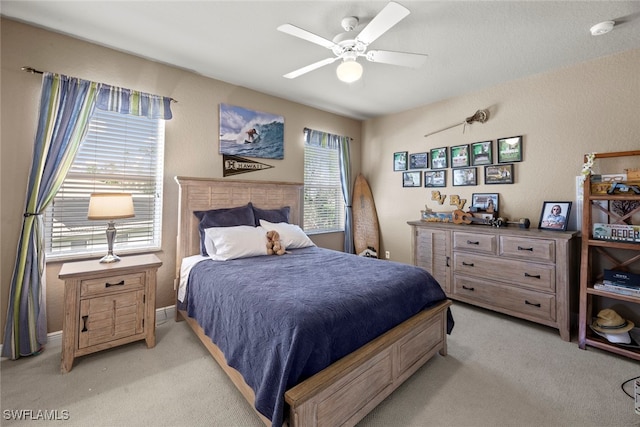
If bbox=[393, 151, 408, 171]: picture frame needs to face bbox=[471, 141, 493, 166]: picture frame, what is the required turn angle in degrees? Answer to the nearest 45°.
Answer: approximately 90° to its left

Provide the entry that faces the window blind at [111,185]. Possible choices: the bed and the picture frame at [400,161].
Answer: the picture frame

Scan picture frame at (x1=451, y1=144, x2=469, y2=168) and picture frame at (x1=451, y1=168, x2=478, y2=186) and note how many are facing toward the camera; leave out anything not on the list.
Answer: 2

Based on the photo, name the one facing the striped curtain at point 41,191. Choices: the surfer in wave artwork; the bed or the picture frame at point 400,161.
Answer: the picture frame

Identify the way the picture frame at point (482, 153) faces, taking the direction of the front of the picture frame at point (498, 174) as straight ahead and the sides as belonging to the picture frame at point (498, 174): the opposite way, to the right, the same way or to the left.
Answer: the same way

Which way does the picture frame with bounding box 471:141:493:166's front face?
toward the camera

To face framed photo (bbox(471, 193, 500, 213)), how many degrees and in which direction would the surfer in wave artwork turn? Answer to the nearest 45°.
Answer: approximately 45° to its left

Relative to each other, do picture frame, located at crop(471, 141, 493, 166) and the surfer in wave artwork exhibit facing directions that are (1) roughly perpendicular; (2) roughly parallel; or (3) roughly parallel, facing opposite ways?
roughly perpendicular

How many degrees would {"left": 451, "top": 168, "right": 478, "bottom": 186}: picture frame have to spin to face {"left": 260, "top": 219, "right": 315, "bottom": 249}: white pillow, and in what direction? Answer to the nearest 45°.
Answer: approximately 45° to its right

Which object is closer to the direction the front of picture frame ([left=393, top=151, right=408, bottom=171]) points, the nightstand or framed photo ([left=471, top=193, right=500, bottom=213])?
the nightstand

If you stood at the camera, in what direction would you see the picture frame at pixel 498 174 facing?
facing the viewer

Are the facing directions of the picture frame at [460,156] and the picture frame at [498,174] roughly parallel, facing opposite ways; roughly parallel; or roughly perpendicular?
roughly parallel

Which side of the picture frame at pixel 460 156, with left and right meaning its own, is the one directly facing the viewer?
front

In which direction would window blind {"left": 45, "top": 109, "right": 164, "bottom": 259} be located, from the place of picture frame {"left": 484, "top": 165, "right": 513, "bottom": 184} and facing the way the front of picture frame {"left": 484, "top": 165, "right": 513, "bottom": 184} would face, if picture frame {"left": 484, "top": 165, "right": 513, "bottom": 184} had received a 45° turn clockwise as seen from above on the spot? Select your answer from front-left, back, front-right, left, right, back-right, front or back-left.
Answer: front

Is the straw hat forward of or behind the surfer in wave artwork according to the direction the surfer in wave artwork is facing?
forward

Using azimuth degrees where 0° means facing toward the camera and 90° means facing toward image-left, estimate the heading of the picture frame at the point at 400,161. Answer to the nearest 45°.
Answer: approximately 45°

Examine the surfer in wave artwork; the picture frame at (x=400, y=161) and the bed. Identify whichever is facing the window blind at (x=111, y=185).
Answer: the picture frame

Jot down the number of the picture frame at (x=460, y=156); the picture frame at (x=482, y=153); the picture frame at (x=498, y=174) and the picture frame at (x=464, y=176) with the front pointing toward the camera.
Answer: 4
